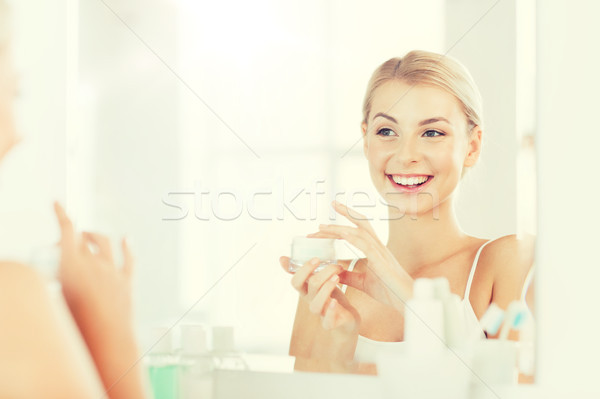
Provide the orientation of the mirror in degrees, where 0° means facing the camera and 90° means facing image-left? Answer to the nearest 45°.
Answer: approximately 0°
